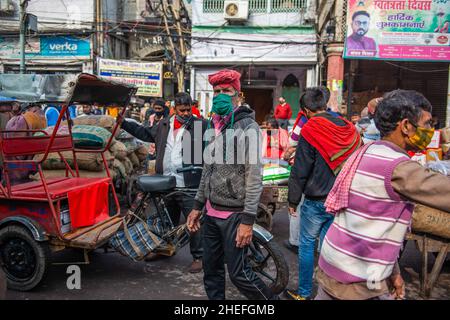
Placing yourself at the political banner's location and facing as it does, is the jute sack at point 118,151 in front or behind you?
in front

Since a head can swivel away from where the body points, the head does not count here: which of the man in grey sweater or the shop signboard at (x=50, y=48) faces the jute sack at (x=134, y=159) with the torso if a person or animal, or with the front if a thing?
the shop signboard

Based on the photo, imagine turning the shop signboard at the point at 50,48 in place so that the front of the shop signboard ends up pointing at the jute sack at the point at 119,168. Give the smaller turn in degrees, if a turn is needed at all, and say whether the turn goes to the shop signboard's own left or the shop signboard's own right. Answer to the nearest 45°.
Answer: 0° — it already faces it

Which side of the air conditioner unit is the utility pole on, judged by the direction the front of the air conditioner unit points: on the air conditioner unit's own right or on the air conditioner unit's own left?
on the air conditioner unit's own right

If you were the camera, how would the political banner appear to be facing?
facing the viewer

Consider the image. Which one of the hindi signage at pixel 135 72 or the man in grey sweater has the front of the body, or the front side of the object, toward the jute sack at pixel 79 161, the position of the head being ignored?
the hindi signage

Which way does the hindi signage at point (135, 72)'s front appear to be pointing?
toward the camera

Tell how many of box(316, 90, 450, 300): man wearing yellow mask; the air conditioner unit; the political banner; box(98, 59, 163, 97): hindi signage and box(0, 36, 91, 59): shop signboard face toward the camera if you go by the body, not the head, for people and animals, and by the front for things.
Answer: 4

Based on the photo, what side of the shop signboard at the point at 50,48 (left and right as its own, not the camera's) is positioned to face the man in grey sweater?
front

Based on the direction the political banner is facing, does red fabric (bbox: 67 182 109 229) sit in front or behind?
in front

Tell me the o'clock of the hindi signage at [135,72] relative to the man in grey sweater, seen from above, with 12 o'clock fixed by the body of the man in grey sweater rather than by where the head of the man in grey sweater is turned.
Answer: The hindi signage is roughly at 4 o'clock from the man in grey sweater.

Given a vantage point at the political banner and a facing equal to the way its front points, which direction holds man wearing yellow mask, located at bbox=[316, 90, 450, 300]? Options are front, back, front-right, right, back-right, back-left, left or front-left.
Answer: front
